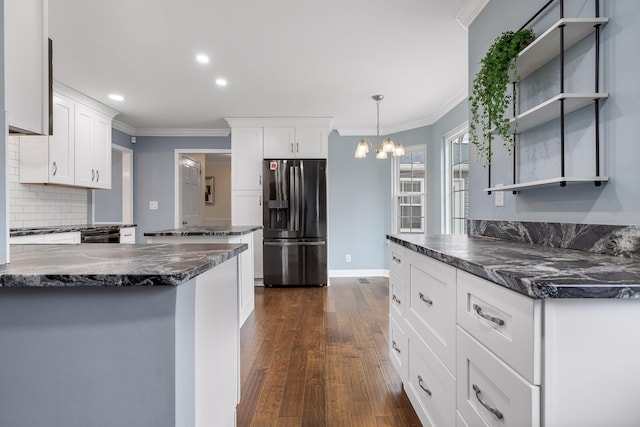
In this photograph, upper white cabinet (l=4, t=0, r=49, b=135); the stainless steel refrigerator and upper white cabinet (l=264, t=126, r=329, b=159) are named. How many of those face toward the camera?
2

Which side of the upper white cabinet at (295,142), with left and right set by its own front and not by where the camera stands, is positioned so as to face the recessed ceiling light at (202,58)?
front

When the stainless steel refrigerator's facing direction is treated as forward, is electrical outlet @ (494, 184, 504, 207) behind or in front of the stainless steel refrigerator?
in front

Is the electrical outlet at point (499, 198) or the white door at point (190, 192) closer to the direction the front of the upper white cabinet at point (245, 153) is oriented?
the electrical outlet

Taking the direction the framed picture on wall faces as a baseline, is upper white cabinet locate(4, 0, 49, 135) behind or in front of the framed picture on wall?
in front

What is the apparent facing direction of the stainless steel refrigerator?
toward the camera

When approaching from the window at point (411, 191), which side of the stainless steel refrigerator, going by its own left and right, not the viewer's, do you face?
left

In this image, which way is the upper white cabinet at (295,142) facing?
toward the camera

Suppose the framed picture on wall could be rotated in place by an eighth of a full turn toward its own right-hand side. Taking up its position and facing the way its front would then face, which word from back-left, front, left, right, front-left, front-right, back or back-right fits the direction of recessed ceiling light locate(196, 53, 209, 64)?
front-left

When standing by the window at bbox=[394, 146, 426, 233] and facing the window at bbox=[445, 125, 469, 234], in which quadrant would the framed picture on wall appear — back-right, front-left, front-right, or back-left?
back-right

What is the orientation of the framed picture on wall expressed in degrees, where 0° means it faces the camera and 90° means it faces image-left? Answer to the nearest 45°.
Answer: approximately 0°

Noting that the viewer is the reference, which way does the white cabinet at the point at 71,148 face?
facing the viewer and to the right of the viewer

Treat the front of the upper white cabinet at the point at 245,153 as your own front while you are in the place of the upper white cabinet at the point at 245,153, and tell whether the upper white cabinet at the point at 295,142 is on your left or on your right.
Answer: on your left

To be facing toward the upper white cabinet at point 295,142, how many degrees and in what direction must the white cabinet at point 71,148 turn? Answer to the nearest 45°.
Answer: approximately 45° to its left

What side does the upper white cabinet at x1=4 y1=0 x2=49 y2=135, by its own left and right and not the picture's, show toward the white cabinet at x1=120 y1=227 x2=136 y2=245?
left

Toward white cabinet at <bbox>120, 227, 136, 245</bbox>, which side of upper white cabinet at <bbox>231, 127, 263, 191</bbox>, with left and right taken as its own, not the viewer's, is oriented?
right

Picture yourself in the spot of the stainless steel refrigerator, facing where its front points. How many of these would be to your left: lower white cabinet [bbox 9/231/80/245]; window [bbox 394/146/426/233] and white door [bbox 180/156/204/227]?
1

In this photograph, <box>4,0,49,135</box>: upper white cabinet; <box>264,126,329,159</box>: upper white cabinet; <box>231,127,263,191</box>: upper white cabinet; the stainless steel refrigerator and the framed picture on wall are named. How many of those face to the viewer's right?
1

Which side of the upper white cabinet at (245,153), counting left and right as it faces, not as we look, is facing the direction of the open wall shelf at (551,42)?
front
